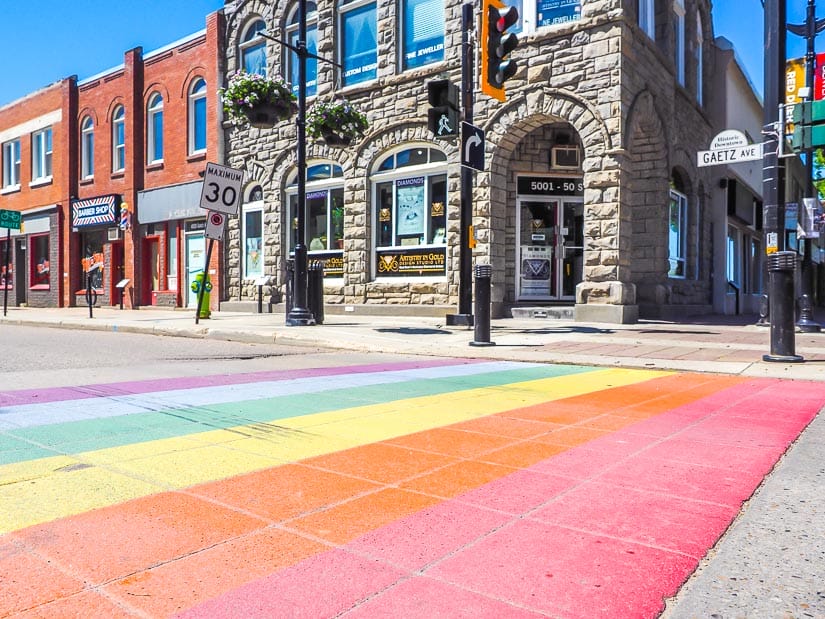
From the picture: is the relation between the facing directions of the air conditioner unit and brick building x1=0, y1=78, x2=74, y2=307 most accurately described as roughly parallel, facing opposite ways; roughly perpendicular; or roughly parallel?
roughly parallel

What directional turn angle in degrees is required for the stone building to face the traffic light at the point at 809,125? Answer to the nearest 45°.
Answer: approximately 45° to its left

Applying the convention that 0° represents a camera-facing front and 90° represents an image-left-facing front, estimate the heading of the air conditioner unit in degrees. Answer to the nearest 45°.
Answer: approximately 0°

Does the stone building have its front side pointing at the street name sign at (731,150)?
no

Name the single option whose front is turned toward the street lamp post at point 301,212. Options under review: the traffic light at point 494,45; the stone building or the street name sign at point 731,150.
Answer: the stone building

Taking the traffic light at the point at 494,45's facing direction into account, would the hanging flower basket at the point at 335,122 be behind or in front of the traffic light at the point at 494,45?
behind

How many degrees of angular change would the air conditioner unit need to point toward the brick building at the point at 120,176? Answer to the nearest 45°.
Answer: approximately 90° to its right

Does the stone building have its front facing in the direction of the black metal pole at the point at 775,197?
no

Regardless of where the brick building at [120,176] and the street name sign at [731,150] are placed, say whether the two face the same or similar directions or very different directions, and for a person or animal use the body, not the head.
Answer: same or similar directions

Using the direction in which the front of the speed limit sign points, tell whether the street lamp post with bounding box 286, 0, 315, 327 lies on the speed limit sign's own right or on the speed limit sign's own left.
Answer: on the speed limit sign's own left

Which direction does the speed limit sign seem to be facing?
toward the camera

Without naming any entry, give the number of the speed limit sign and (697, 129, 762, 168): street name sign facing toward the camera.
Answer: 2

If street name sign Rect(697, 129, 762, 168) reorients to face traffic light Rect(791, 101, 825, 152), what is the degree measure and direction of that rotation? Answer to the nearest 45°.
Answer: approximately 45° to its left

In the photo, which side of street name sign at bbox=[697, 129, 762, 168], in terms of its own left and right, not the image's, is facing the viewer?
front
